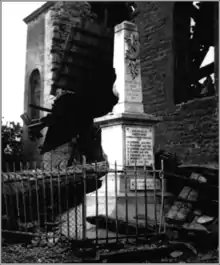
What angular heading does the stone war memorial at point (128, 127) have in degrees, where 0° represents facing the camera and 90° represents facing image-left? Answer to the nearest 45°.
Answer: approximately 315°

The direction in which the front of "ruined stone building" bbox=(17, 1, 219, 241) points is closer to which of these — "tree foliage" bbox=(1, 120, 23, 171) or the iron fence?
the iron fence
